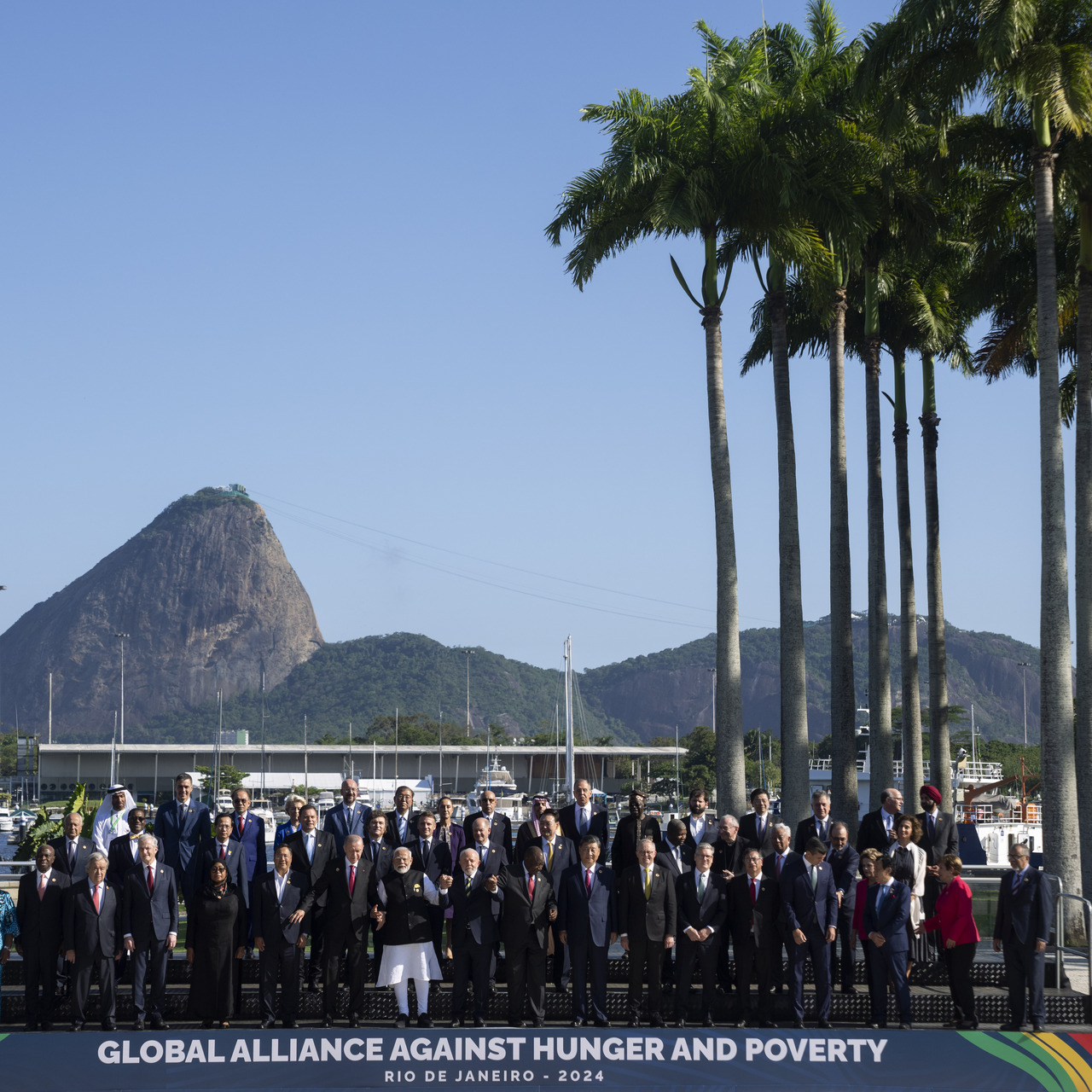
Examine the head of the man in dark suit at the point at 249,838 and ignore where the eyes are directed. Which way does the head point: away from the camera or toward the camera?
toward the camera

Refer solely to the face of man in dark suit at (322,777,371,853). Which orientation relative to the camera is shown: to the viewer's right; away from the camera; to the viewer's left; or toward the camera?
toward the camera

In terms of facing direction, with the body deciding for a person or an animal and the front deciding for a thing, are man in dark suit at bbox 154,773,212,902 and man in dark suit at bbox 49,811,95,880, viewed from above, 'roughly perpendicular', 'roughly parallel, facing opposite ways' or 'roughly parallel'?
roughly parallel

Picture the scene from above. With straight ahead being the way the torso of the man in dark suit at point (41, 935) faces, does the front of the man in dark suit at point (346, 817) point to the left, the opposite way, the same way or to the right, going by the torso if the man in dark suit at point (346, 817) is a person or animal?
the same way

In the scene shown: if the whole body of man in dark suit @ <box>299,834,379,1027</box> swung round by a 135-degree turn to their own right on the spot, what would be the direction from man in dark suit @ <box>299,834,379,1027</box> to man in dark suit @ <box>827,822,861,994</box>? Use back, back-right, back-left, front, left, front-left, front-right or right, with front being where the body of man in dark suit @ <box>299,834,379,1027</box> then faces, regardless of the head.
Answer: back-right

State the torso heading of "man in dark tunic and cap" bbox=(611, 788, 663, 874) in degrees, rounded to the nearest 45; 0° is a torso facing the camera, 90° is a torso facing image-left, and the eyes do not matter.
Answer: approximately 0°

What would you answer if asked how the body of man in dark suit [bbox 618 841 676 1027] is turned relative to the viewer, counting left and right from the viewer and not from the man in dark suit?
facing the viewer

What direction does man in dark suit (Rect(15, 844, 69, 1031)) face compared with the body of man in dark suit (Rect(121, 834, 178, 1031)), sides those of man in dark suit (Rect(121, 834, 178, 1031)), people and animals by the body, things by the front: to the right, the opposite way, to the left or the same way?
the same way

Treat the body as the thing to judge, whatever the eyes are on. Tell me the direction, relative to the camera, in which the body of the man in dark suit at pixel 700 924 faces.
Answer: toward the camera

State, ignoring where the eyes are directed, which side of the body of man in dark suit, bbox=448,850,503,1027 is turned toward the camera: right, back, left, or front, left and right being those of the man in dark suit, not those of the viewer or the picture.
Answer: front

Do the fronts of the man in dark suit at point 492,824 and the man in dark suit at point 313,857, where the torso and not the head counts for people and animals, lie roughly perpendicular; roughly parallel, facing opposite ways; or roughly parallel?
roughly parallel

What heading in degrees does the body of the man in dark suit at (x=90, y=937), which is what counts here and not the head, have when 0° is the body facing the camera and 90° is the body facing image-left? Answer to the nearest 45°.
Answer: approximately 0°

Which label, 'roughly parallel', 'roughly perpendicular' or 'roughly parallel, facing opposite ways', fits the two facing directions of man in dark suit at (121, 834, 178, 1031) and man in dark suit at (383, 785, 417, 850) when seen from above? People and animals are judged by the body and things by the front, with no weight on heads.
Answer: roughly parallel

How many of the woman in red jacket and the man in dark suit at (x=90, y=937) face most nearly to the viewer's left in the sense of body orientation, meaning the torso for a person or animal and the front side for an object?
1

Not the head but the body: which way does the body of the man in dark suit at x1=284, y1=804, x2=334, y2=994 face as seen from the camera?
toward the camera

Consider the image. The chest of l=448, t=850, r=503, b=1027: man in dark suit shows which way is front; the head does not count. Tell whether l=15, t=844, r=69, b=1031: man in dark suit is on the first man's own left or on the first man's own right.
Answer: on the first man's own right

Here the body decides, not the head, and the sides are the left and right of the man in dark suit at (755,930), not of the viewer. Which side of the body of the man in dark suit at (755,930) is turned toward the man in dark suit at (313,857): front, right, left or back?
right

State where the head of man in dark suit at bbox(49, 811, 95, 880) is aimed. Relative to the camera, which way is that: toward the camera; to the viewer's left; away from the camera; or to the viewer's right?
toward the camera

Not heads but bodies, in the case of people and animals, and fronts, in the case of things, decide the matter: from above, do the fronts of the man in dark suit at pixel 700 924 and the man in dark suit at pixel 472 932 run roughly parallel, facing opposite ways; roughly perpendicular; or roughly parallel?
roughly parallel
